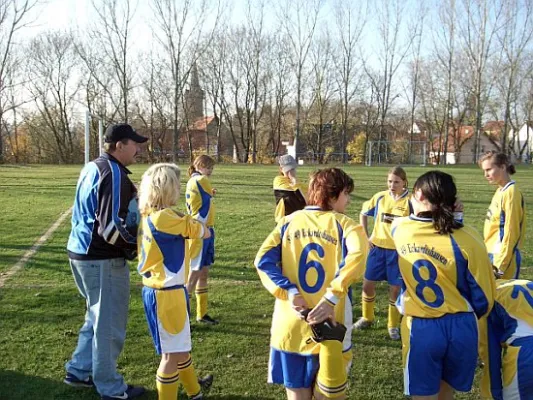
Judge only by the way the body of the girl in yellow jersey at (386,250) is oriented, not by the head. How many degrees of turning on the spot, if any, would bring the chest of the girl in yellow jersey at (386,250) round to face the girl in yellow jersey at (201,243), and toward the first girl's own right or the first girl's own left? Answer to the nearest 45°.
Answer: approximately 90° to the first girl's own right

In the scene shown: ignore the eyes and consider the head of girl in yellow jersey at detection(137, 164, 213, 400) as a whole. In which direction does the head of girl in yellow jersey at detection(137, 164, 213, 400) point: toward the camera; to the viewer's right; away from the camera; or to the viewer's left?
away from the camera

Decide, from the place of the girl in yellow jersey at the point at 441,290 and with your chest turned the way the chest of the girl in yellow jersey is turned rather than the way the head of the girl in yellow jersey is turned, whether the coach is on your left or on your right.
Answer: on your left

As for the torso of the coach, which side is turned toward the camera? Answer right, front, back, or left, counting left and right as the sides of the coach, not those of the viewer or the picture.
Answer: right

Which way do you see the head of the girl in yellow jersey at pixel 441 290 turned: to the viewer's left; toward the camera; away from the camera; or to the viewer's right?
away from the camera

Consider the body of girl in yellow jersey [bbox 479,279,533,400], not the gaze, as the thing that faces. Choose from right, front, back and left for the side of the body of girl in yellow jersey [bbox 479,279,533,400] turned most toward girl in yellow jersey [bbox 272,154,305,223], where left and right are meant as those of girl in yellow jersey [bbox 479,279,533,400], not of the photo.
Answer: front

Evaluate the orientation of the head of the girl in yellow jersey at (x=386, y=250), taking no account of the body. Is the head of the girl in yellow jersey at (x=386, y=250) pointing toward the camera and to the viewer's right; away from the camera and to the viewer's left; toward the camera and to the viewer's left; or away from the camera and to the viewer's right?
toward the camera and to the viewer's left

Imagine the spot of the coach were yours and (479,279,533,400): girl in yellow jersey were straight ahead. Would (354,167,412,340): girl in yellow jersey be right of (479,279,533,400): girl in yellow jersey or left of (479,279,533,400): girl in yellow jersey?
left

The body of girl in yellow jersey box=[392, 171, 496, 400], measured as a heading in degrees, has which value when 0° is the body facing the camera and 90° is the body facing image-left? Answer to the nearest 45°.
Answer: approximately 180°

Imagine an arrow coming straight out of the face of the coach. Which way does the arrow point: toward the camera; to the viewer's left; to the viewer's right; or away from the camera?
to the viewer's right

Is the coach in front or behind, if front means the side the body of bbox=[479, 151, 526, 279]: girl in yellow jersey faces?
in front

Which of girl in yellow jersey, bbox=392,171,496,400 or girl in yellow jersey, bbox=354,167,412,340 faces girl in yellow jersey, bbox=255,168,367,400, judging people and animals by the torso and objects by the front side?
girl in yellow jersey, bbox=354,167,412,340
